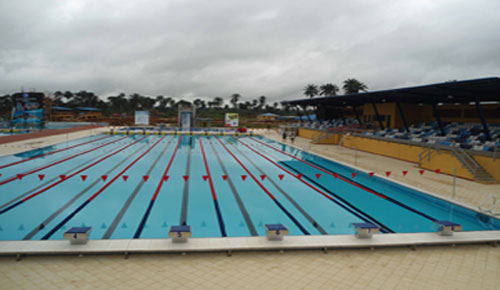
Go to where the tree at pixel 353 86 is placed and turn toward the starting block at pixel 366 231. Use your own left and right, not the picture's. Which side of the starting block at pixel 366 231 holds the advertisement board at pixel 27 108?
right

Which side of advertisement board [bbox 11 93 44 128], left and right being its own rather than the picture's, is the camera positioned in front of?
front

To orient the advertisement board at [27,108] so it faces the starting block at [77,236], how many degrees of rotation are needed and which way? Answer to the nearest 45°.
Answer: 0° — it already faces it

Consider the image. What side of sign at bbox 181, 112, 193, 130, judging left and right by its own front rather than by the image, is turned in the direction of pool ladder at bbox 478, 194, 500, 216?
front

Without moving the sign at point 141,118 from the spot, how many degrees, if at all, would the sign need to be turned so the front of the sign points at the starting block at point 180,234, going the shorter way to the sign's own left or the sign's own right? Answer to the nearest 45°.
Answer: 0° — it already faces it

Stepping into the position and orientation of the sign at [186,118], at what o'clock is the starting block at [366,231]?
The starting block is roughly at 12 o'clock from the sign.

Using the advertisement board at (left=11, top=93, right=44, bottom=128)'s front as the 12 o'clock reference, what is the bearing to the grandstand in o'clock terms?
The grandstand is roughly at 11 o'clock from the advertisement board.

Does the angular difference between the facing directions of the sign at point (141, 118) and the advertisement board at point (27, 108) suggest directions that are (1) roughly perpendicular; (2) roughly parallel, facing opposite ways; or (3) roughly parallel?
roughly parallel

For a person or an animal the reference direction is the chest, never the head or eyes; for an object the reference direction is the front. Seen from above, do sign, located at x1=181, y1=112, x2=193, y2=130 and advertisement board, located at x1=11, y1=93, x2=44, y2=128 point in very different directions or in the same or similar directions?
same or similar directions

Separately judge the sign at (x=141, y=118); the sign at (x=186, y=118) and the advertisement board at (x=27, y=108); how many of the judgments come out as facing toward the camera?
3

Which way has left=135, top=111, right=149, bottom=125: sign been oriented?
toward the camera

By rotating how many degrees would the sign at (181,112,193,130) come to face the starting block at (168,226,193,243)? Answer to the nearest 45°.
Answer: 0° — it already faces it

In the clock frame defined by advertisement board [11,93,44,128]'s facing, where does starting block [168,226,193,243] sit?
The starting block is roughly at 12 o'clock from the advertisement board.

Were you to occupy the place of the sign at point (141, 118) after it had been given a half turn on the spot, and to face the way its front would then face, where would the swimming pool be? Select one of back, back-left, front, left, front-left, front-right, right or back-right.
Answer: back

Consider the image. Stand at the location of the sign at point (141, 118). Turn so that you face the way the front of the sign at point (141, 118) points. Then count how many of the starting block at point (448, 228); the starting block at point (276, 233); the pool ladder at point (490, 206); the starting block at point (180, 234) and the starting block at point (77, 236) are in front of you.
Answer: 5

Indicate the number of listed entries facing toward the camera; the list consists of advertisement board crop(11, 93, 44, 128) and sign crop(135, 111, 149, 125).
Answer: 2

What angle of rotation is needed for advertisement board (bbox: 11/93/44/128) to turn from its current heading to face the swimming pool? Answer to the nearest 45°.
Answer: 0° — it already faces it
